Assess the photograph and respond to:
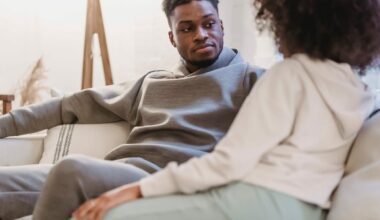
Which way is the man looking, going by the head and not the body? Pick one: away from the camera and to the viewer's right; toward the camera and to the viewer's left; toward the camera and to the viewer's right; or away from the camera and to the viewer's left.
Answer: toward the camera and to the viewer's right

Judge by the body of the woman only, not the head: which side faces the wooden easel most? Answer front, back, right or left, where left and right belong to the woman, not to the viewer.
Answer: front

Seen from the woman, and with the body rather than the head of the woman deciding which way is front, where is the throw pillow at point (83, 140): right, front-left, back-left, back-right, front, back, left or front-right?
front

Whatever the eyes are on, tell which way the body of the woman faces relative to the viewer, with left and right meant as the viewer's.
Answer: facing away from the viewer and to the left of the viewer

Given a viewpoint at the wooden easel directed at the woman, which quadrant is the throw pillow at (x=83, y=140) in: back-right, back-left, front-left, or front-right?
front-right

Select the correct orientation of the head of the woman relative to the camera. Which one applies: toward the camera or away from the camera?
away from the camera

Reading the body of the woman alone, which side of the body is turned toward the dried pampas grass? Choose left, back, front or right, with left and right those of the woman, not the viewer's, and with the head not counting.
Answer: front
